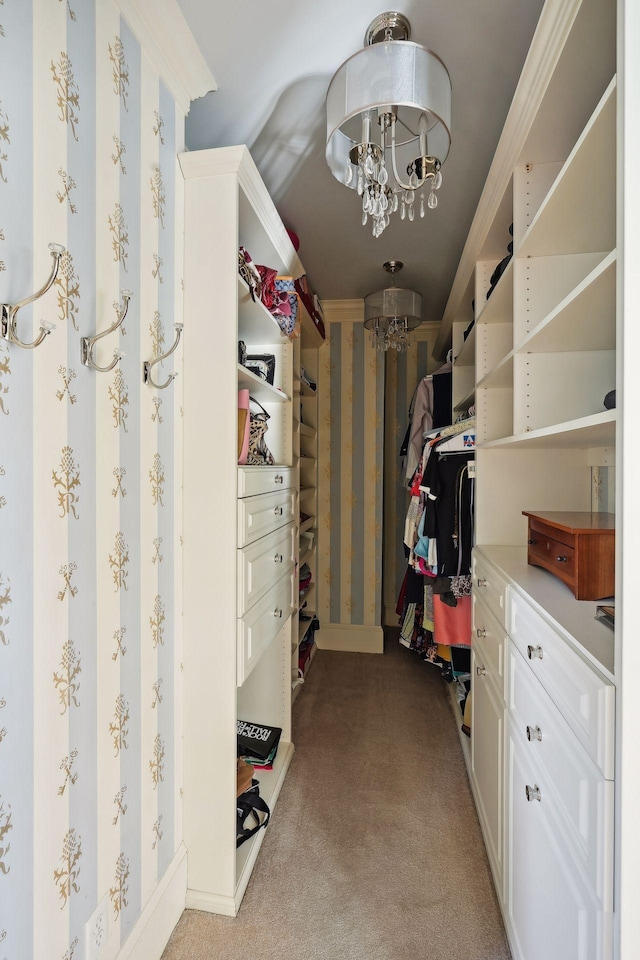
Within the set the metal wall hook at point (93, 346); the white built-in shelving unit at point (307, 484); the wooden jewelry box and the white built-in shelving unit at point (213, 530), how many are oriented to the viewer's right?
3

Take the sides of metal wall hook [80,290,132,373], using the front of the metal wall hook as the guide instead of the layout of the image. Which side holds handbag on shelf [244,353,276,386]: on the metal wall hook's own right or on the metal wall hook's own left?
on the metal wall hook's own left

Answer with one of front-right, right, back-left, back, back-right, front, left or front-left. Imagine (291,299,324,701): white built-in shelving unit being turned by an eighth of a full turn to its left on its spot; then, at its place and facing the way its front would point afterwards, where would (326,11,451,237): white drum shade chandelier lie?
back-right

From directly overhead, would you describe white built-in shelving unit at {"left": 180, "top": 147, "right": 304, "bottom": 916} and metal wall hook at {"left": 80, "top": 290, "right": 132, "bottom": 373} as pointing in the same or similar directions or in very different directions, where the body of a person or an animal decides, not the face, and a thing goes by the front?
same or similar directions

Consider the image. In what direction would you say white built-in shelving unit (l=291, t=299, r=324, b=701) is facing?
to the viewer's right

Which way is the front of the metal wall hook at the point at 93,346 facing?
to the viewer's right

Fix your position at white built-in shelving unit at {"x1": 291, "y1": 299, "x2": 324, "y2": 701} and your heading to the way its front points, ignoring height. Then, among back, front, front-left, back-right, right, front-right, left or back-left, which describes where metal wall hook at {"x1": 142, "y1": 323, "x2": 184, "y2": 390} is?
right

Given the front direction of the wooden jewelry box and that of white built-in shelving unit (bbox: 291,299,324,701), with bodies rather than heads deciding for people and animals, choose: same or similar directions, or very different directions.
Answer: very different directions

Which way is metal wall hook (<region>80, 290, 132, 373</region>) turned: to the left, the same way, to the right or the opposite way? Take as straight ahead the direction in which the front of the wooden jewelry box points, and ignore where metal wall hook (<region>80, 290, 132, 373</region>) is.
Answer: the opposite way

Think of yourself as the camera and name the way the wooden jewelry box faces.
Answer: facing the viewer and to the left of the viewer

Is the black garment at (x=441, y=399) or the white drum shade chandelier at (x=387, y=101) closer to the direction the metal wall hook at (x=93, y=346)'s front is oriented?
the white drum shade chandelier
